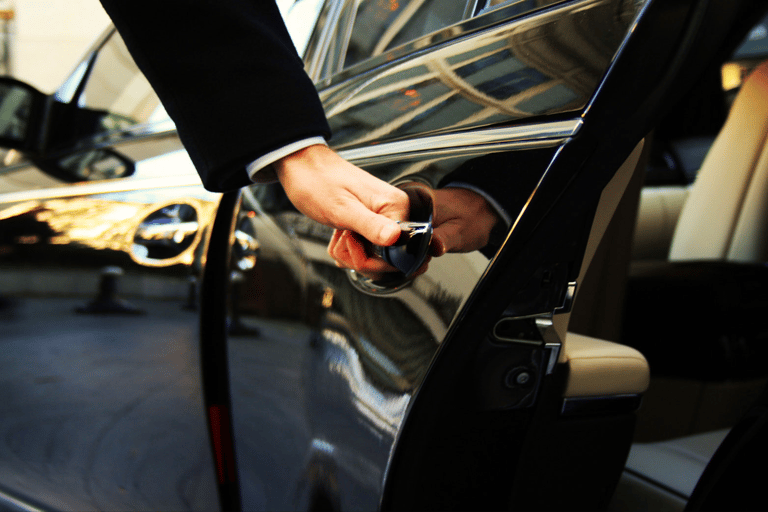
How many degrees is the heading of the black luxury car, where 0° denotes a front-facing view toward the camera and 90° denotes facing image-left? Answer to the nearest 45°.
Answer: approximately 135°
